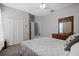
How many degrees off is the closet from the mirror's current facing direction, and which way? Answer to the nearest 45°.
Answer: approximately 45° to its right

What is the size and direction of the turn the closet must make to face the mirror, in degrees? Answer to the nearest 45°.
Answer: approximately 45° to its left

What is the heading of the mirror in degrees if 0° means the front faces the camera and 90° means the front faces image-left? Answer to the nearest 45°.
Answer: approximately 45°

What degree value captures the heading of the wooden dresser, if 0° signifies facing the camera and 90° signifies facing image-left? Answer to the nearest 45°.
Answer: approximately 45°

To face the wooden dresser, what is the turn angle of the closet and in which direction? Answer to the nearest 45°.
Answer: approximately 45° to its left

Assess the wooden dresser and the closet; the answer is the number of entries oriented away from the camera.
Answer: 0
